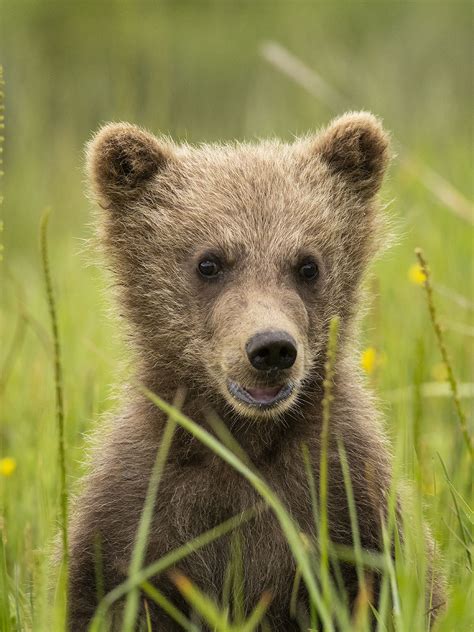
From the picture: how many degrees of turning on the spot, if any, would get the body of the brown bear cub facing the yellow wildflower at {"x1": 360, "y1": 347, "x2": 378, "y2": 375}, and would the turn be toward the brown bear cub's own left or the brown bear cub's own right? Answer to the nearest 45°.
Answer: approximately 135° to the brown bear cub's own left

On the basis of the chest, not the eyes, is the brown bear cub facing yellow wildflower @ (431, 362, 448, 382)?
no

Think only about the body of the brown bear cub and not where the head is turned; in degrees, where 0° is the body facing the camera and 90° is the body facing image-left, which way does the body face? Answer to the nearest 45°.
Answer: approximately 0°

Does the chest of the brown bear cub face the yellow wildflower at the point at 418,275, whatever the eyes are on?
no
